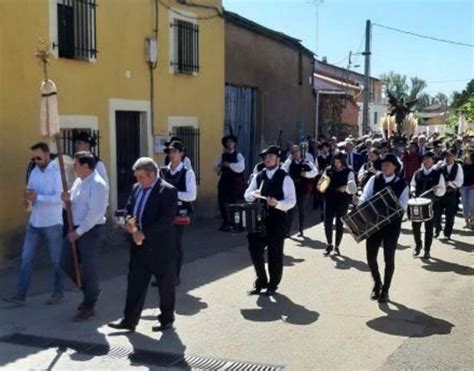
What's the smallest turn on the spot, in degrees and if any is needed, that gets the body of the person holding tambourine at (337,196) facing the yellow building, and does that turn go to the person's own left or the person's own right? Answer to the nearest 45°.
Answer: approximately 90° to the person's own right

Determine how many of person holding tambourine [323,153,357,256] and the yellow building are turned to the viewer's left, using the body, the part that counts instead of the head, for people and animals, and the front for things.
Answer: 0

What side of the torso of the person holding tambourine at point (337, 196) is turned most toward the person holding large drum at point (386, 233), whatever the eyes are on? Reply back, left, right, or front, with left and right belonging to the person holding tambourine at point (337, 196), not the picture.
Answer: front

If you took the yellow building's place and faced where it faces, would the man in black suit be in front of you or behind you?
in front

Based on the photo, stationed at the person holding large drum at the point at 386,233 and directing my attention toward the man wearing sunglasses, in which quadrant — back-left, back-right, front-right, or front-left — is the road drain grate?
front-left

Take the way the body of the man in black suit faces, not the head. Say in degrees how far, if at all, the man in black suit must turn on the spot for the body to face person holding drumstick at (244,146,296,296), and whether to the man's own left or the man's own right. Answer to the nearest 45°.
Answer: approximately 180°

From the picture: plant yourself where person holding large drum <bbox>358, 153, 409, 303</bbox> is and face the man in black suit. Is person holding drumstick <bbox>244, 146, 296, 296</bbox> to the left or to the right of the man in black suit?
right

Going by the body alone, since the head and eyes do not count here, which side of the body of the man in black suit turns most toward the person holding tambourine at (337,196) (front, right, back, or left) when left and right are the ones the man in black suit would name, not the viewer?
back

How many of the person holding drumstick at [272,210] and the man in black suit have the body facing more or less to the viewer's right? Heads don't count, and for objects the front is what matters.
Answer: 0

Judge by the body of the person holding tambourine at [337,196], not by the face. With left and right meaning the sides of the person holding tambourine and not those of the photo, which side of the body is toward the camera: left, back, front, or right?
front

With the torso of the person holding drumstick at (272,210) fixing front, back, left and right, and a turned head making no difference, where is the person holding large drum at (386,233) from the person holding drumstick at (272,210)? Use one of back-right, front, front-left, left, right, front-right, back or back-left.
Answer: back-left

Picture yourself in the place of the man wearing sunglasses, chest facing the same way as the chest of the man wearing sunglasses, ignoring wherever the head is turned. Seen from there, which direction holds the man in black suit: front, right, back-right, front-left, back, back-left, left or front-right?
left

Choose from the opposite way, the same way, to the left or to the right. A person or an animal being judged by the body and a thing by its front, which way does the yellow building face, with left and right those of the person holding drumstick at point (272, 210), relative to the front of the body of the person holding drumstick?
to the left

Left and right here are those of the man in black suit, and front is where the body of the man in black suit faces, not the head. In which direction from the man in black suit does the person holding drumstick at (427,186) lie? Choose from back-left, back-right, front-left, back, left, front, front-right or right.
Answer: back
